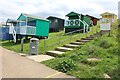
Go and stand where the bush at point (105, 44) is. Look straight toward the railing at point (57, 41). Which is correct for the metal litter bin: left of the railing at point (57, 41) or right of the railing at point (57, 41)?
left

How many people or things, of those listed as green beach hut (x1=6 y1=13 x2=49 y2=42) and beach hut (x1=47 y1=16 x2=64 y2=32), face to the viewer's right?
0

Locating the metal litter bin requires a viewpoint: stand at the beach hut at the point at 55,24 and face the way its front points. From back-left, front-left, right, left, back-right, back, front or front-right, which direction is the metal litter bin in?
front-left

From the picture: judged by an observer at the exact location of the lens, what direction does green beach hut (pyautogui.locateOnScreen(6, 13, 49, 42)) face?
facing the viewer and to the left of the viewer

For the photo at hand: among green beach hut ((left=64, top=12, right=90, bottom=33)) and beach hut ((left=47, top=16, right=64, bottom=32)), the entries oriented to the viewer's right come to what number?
0

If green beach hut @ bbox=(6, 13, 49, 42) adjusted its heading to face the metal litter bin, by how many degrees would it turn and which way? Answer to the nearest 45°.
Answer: approximately 45° to its left

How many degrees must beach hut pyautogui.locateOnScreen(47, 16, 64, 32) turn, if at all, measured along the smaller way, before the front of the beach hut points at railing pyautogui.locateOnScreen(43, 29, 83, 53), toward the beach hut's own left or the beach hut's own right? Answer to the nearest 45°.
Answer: approximately 45° to the beach hut's own left

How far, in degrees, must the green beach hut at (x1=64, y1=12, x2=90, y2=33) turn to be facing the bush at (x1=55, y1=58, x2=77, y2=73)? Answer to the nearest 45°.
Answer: approximately 45° to its left

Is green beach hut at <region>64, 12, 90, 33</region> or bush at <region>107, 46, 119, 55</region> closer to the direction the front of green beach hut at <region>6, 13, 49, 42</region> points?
the bush

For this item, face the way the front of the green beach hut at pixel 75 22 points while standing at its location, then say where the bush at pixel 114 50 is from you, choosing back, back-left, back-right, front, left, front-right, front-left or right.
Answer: front-left

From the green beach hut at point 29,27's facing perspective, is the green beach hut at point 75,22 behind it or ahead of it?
behind

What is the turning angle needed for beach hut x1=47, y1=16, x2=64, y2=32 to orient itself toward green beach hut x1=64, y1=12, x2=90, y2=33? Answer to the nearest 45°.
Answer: approximately 45° to its left

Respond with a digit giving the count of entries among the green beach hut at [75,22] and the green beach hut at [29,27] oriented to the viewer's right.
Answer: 0
